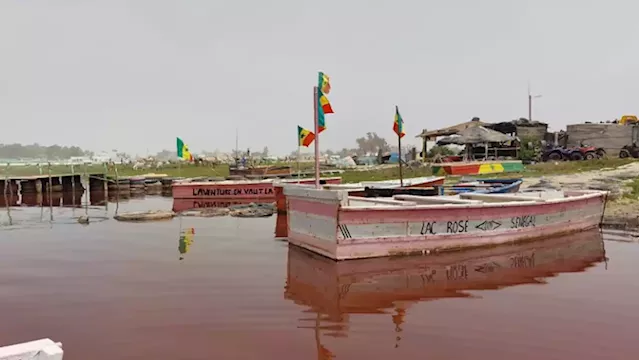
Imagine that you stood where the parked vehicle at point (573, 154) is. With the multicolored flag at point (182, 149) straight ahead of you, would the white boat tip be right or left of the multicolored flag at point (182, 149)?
left

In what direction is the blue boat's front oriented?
to the viewer's right

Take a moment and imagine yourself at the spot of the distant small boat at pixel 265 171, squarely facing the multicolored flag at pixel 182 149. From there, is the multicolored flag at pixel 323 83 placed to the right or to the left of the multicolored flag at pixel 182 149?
left

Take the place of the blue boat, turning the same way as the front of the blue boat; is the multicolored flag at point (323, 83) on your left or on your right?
on your right

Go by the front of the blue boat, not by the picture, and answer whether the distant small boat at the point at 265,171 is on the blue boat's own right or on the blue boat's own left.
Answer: on the blue boat's own left
